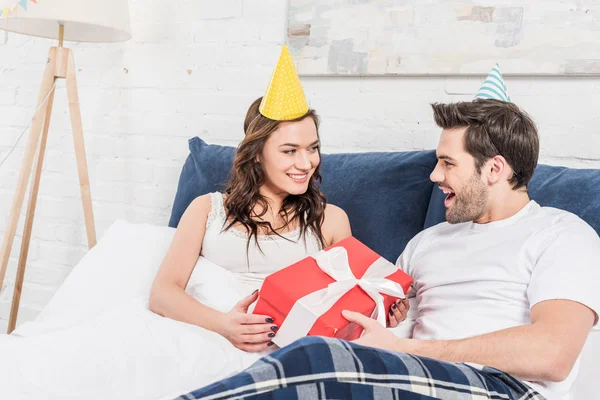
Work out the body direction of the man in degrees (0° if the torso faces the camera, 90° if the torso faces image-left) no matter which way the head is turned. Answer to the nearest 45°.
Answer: approximately 45°

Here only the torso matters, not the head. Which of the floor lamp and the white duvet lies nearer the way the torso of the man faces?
the white duvet

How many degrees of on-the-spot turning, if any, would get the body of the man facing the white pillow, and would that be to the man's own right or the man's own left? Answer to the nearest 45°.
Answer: approximately 45° to the man's own right

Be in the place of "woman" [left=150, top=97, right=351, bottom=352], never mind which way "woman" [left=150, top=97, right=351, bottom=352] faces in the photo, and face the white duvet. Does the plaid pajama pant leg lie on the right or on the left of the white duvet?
left

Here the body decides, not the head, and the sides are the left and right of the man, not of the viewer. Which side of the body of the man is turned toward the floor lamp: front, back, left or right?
right

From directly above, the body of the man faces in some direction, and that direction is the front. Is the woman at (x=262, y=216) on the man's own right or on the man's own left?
on the man's own right

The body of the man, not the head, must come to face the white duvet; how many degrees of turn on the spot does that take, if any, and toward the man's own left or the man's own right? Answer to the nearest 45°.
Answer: approximately 45° to the man's own right

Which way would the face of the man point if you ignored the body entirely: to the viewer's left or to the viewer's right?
to the viewer's left
